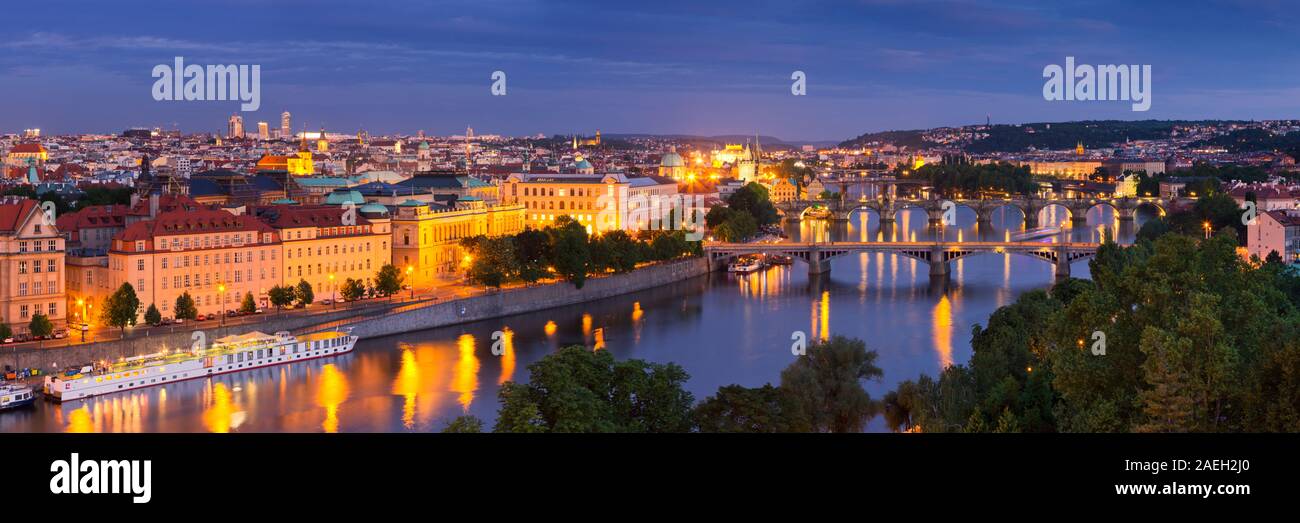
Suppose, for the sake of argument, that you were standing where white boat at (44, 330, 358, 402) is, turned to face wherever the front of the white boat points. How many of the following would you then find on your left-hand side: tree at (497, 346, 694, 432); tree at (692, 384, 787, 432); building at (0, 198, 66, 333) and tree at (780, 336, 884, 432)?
1

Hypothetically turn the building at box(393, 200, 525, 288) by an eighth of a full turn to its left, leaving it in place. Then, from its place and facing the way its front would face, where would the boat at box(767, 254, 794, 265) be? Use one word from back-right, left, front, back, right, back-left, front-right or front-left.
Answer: front-left

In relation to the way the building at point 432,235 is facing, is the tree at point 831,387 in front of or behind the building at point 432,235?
in front

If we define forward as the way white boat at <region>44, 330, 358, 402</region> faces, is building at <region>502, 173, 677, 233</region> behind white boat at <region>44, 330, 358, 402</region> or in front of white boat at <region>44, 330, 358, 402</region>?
in front

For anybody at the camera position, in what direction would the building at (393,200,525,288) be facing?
facing the viewer and to the right of the viewer

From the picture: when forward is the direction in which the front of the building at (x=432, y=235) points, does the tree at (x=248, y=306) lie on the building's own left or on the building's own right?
on the building's own right

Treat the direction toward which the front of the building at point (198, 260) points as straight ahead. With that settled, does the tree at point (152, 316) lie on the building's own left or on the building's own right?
on the building's own right

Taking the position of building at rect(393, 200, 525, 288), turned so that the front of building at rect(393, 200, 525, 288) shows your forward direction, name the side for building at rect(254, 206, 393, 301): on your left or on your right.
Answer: on your right

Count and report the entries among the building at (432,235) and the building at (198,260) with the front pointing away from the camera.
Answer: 0

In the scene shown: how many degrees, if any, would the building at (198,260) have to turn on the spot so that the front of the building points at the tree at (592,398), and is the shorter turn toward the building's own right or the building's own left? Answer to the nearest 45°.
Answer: approximately 45° to the building's own right

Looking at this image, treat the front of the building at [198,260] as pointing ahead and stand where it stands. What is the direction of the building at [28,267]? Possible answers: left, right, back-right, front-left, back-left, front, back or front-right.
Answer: right

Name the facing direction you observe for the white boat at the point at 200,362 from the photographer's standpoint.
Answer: facing away from the viewer and to the right of the viewer
